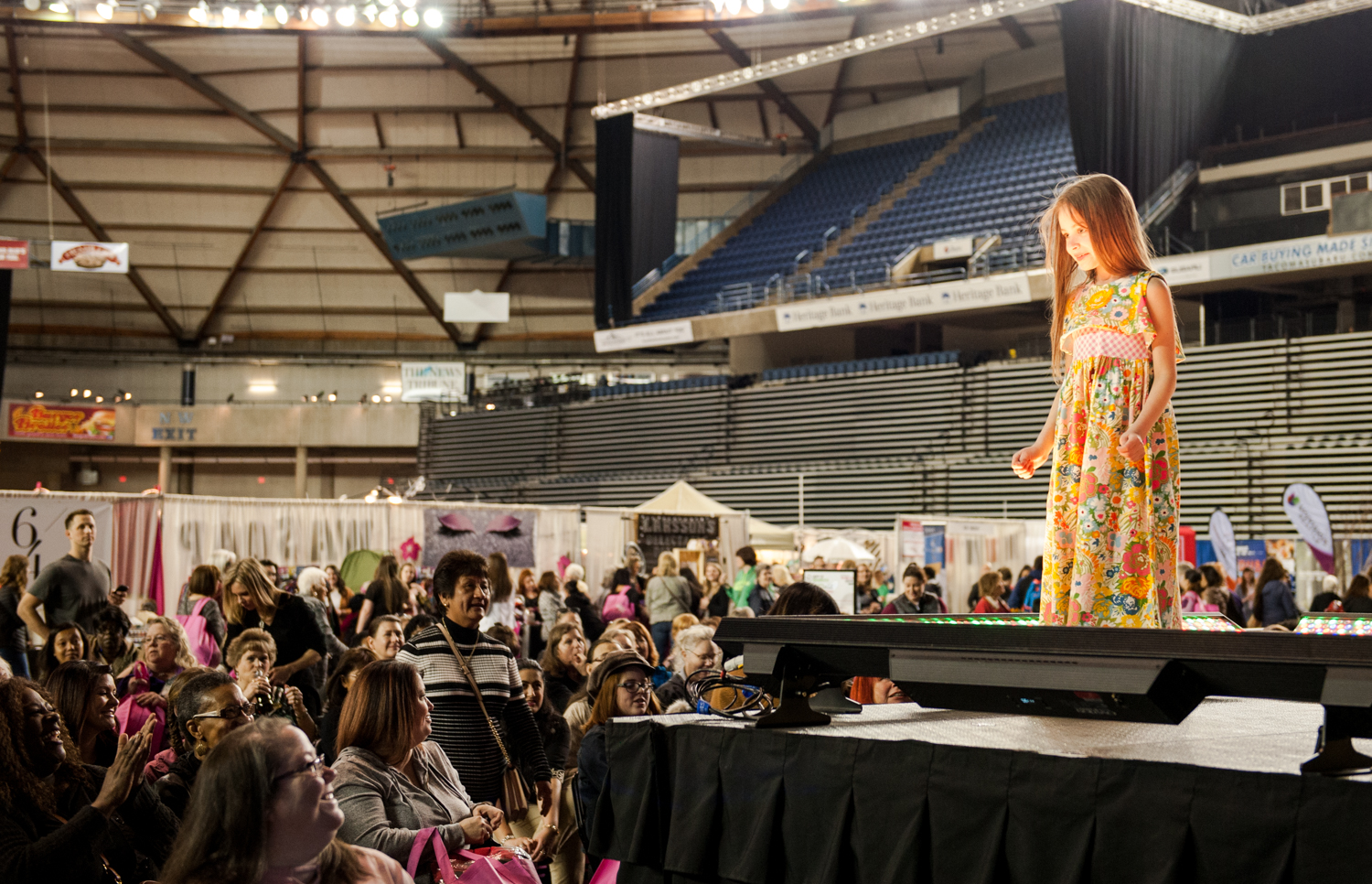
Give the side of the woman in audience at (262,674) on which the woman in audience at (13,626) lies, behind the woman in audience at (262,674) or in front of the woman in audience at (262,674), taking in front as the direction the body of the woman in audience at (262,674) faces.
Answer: behind

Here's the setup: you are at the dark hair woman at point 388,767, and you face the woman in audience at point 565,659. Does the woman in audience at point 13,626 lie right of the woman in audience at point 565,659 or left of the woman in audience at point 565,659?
left

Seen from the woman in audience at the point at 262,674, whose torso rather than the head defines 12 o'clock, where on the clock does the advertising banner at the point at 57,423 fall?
The advertising banner is roughly at 7 o'clock from the woman in audience.

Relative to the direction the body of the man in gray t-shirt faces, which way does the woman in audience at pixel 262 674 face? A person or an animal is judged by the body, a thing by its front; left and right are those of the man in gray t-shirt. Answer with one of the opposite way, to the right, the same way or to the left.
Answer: the same way

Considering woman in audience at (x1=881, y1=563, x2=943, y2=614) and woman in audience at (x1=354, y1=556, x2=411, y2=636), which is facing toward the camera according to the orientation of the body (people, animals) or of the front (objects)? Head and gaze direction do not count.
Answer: woman in audience at (x1=881, y1=563, x2=943, y2=614)

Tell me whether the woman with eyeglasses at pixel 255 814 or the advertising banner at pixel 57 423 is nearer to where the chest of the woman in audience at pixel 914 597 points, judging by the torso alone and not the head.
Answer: the woman with eyeglasses

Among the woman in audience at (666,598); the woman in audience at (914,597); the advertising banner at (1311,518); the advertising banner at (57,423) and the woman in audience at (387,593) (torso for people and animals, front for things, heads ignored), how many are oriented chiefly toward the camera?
3

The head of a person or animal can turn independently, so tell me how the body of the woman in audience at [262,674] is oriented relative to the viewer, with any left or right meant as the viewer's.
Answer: facing the viewer and to the right of the viewer

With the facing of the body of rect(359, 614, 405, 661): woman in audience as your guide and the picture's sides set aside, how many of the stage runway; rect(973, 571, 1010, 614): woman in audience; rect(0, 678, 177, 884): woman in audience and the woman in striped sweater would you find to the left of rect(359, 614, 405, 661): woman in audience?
1

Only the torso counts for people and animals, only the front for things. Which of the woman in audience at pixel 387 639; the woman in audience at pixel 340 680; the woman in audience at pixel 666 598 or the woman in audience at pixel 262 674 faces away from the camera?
the woman in audience at pixel 666 598

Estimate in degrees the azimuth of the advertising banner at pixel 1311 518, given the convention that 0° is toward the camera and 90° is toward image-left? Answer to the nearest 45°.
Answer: approximately 0°

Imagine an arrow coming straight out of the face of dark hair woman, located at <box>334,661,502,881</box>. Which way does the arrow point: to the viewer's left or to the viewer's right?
to the viewer's right

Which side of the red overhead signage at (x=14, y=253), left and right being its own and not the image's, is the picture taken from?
front

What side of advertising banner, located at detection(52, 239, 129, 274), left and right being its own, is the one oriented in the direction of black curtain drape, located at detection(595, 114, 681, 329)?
left

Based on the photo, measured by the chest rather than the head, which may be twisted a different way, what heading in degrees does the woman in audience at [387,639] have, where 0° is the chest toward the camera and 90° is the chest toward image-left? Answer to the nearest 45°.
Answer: approximately 315°

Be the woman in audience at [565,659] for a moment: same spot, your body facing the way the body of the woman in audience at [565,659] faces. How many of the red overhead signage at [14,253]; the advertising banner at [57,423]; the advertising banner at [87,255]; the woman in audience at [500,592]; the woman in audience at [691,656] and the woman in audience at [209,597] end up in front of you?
1

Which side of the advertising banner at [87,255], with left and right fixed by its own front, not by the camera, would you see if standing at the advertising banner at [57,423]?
back
